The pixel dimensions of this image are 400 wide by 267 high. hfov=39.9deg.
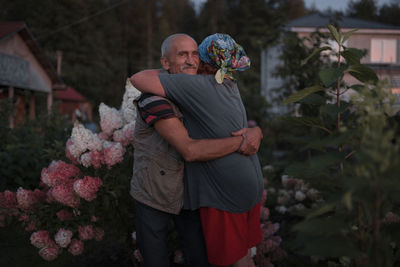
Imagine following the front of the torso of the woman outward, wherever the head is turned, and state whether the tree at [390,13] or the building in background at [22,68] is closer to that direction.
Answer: the building in background

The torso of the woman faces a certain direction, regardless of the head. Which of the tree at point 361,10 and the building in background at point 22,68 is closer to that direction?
the building in background

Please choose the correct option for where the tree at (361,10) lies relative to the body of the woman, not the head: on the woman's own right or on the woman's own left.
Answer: on the woman's own right

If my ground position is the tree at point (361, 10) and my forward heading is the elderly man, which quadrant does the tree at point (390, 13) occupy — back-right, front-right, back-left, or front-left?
back-left

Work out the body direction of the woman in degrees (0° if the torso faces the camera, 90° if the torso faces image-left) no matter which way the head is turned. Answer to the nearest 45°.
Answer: approximately 135°
